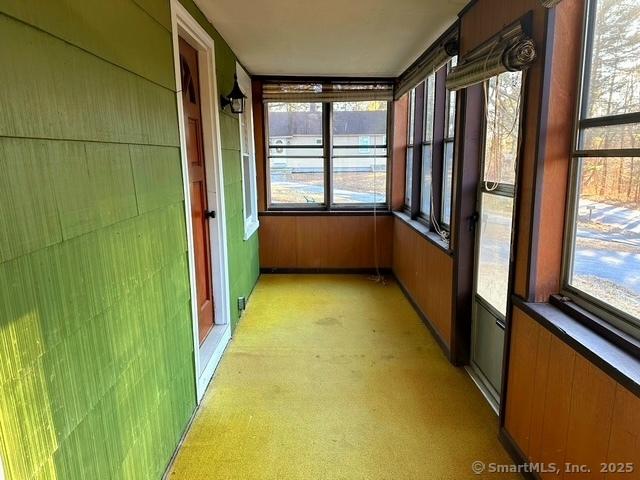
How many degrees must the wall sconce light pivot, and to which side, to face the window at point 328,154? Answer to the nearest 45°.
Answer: approximately 45° to its left

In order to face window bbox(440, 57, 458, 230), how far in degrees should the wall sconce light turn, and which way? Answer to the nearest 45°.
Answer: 0° — it already faces it

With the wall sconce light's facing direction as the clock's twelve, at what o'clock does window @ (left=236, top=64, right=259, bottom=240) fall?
The window is roughly at 9 o'clock from the wall sconce light.

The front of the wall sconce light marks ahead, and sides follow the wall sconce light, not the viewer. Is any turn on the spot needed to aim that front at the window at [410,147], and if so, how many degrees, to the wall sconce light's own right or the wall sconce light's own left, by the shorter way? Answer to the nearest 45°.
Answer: approximately 45° to the wall sconce light's own left

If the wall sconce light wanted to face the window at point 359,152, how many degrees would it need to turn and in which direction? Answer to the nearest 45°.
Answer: approximately 45° to its left

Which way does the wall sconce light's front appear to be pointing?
to the viewer's right

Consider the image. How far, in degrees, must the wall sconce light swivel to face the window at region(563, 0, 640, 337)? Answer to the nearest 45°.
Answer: approximately 45° to its right
